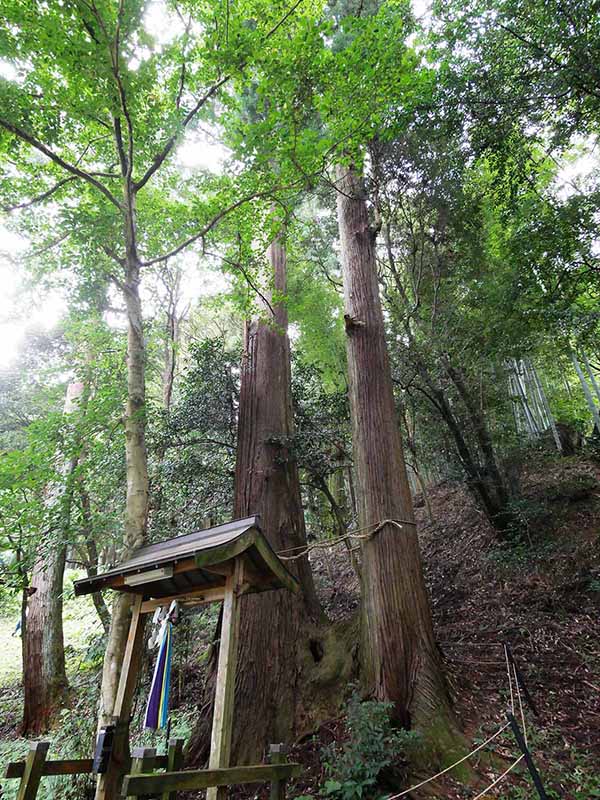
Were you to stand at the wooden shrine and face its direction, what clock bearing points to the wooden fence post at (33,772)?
The wooden fence post is roughly at 2 o'clock from the wooden shrine.

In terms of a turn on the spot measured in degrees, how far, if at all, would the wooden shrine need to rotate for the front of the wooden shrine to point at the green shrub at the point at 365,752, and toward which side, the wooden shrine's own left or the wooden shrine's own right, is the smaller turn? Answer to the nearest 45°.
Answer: approximately 135° to the wooden shrine's own left

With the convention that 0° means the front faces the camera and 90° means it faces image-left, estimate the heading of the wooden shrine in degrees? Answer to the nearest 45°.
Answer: approximately 45°

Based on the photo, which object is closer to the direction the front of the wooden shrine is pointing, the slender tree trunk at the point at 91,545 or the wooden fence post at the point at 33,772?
the wooden fence post

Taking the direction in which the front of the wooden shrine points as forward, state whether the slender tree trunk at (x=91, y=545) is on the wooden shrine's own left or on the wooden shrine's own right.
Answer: on the wooden shrine's own right

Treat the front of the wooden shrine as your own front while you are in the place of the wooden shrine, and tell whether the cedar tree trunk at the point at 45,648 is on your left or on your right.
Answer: on your right
